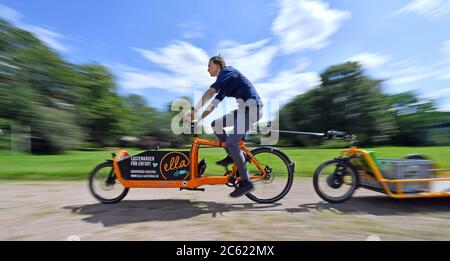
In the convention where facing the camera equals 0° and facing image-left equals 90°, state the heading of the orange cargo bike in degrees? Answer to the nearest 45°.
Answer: approximately 90°

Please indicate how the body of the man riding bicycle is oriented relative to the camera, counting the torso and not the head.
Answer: to the viewer's left
